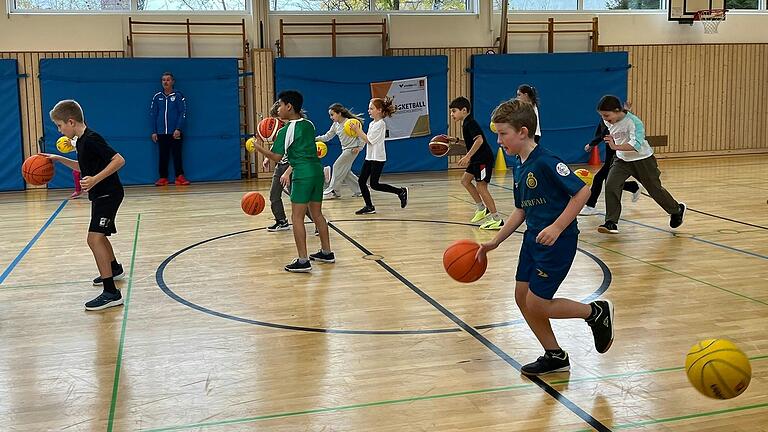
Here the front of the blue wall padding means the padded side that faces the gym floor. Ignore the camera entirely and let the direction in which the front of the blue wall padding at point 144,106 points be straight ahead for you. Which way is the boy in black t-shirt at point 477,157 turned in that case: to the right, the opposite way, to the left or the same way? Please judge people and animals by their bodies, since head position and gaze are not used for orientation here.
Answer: to the right

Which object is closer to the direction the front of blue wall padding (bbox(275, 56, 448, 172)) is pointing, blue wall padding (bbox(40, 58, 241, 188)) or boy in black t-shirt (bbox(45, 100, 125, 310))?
the boy in black t-shirt

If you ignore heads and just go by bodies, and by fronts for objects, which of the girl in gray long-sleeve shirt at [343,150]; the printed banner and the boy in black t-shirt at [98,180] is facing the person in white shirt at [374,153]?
the printed banner

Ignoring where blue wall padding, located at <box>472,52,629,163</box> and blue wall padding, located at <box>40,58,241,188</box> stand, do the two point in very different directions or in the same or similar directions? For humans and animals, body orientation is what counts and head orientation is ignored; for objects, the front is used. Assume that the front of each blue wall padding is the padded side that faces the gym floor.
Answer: same or similar directions

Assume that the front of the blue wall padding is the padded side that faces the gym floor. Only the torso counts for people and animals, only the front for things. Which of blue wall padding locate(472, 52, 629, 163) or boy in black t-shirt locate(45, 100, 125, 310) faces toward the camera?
the blue wall padding

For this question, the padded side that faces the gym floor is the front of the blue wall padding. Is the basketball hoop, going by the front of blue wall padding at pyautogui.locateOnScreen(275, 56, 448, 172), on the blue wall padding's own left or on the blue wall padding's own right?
on the blue wall padding's own left

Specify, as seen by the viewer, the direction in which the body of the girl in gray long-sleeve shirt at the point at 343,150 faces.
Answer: to the viewer's left

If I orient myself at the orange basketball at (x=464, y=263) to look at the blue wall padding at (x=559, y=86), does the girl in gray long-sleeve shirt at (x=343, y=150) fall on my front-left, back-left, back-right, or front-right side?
front-left

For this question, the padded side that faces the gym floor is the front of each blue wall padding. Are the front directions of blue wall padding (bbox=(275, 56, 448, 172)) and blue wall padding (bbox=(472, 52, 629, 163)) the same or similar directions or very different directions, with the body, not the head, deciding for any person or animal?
same or similar directions

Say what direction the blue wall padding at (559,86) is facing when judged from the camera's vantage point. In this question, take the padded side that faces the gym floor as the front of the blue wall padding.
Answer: facing the viewer

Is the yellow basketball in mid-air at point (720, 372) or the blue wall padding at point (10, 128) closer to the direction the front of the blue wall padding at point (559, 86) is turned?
the yellow basketball in mid-air

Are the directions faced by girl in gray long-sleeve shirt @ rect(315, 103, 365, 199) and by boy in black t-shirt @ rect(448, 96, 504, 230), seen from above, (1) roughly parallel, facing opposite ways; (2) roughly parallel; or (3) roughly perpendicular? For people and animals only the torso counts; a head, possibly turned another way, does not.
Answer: roughly parallel

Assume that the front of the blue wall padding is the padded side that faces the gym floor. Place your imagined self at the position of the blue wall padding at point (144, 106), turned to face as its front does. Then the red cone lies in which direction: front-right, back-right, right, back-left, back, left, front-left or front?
left

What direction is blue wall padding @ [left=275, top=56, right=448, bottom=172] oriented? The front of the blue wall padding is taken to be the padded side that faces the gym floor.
toward the camera

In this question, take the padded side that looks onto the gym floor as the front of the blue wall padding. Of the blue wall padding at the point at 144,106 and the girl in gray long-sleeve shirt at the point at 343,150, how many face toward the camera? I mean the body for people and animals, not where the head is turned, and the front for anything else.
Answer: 1

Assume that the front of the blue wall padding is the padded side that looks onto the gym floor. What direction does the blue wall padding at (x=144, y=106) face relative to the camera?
toward the camera

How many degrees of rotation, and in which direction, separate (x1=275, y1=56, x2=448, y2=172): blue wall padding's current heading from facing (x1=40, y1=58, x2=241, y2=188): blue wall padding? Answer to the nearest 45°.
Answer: approximately 90° to its right
